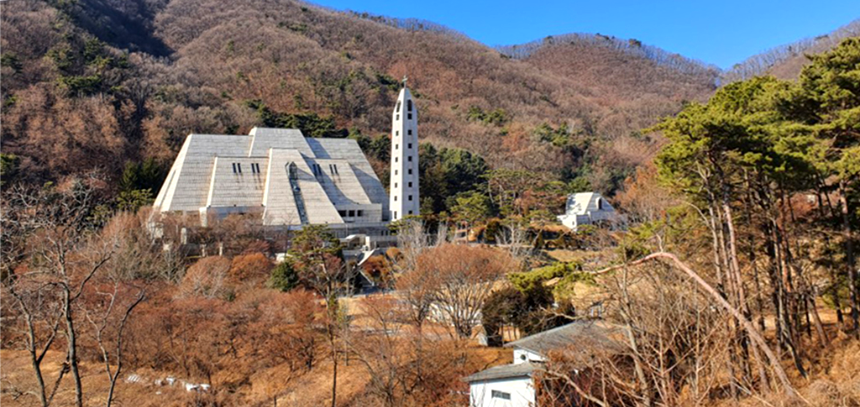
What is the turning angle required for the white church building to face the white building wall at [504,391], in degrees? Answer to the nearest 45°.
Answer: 0° — it already faces it

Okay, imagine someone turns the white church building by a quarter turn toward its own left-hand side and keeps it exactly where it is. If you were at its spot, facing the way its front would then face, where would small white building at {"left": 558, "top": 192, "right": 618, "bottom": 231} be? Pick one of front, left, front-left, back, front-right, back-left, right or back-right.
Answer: front

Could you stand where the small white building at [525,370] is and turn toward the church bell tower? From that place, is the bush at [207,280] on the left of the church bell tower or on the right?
left

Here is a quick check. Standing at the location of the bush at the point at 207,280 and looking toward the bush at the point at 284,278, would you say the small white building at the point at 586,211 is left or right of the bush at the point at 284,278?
left

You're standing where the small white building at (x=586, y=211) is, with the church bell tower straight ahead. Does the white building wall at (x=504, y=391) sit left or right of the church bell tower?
left

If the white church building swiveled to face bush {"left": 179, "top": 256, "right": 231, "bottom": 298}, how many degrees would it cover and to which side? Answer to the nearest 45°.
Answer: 0° — it already faces it

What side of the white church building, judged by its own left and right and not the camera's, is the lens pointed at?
front

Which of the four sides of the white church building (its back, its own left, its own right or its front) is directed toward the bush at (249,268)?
front

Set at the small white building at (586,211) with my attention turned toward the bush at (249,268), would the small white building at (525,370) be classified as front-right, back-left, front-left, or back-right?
front-left

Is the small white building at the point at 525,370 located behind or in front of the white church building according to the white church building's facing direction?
in front

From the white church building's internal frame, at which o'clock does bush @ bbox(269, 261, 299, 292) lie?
The bush is roughly at 12 o'clock from the white church building.

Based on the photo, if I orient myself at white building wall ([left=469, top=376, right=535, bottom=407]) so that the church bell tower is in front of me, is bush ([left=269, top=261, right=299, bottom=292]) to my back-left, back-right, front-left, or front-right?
front-left
